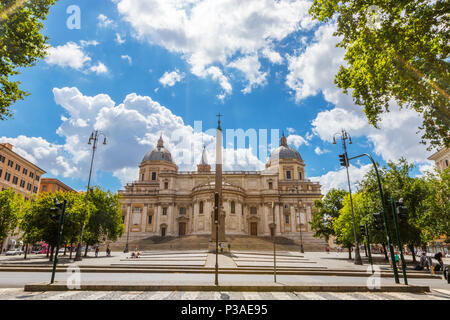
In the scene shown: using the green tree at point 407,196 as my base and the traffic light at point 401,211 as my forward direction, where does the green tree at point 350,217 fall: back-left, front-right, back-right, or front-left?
back-right

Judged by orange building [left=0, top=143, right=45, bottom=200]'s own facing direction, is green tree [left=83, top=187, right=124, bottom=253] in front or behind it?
in front

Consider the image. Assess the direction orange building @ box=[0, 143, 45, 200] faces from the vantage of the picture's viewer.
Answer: facing the viewer and to the right of the viewer

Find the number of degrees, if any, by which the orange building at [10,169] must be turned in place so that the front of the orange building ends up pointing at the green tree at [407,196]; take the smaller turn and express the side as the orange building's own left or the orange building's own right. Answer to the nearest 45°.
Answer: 0° — it already faces it

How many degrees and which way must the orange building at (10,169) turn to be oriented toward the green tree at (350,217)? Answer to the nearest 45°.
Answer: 0° — it already faces it

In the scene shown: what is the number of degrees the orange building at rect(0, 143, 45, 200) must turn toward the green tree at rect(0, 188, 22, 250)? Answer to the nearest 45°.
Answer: approximately 45° to its right

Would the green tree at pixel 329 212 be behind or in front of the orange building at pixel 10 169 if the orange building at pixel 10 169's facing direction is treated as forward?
in front

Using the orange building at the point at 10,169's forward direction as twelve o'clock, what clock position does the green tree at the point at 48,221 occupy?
The green tree is roughly at 1 o'clock from the orange building.
